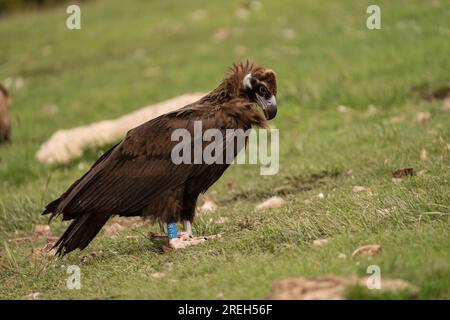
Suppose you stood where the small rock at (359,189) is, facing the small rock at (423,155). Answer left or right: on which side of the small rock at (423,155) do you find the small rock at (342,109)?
left

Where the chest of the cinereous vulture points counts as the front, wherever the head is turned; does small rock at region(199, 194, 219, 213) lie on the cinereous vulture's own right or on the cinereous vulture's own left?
on the cinereous vulture's own left

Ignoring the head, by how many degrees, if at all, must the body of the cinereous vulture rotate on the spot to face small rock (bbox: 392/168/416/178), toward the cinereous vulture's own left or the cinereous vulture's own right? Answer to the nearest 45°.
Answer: approximately 45° to the cinereous vulture's own left

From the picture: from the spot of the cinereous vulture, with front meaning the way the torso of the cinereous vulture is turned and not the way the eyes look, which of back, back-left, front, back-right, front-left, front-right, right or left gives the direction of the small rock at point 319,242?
front-right

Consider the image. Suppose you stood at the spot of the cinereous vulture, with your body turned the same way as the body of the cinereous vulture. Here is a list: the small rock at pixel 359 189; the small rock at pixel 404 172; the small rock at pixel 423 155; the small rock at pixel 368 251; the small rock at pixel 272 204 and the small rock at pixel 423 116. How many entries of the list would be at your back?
0

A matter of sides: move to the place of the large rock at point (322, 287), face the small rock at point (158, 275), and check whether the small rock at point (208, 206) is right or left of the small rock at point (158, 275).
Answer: right

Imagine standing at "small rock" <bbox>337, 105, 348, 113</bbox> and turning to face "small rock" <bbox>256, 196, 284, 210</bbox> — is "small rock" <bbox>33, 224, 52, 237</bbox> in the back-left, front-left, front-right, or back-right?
front-right

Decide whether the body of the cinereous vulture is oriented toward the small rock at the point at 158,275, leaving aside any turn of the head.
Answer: no

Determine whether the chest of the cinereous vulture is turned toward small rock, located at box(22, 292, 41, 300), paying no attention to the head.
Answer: no

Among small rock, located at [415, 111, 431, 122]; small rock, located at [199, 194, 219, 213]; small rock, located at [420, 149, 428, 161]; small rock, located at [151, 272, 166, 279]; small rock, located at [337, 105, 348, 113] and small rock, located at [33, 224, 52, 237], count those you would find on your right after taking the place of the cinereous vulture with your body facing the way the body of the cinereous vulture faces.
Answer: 1

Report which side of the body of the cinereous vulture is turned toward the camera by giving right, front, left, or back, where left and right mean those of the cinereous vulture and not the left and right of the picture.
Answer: right

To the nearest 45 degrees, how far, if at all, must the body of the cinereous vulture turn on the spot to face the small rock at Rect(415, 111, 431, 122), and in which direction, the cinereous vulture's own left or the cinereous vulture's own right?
approximately 45° to the cinereous vulture's own left

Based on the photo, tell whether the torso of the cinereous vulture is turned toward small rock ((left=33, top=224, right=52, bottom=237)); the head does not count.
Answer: no

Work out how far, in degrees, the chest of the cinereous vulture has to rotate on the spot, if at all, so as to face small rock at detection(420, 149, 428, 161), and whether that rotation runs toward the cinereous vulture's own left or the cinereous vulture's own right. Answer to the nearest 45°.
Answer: approximately 45° to the cinereous vulture's own left

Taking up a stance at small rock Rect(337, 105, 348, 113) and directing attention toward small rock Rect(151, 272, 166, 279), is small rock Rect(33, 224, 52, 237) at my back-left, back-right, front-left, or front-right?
front-right

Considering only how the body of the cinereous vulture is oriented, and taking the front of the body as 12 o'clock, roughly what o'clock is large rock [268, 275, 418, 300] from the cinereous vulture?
The large rock is roughly at 2 o'clock from the cinereous vulture.

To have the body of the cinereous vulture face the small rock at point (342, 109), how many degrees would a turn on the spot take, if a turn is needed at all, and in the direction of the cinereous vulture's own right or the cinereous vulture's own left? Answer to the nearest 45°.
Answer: approximately 45° to the cinereous vulture's own left
